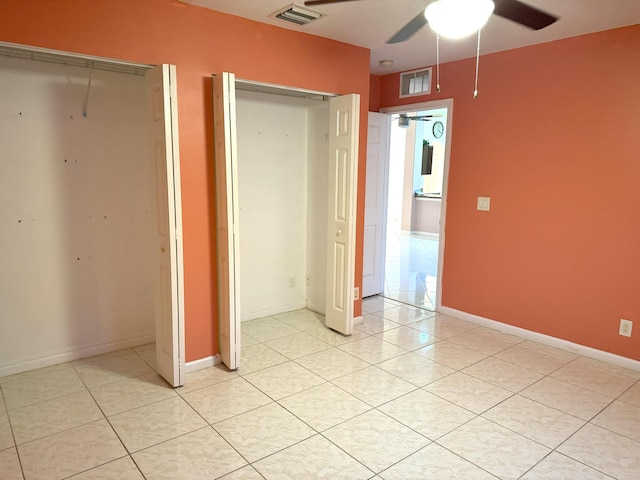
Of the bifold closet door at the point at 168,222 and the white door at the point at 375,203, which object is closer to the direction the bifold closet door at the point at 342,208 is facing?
the bifold closet door

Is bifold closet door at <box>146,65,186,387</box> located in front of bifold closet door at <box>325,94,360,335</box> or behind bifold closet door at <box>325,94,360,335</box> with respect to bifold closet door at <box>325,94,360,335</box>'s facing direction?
in front

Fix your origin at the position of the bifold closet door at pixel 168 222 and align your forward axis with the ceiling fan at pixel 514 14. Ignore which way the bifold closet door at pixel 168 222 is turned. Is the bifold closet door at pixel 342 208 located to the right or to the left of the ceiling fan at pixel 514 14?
left

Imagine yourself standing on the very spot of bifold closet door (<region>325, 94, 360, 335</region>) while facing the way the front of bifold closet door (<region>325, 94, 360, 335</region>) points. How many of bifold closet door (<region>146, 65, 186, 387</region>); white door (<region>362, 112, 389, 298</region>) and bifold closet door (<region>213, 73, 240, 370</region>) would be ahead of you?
2

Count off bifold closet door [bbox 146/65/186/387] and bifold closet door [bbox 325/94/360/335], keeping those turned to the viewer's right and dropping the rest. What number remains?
0

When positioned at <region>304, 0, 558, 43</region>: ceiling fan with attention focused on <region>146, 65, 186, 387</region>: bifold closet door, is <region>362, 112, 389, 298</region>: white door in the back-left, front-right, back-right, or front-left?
front-right

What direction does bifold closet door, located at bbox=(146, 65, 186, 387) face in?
to the viewer's left

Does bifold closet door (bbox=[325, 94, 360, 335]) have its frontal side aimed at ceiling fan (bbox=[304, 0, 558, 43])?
no

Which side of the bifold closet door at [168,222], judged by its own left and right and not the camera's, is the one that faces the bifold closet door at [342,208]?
back

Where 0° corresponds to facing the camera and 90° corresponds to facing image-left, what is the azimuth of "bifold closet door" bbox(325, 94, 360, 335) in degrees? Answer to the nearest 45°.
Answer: approximately 45°

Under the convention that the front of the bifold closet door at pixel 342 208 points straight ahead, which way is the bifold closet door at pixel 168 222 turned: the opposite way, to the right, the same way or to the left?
the same way
